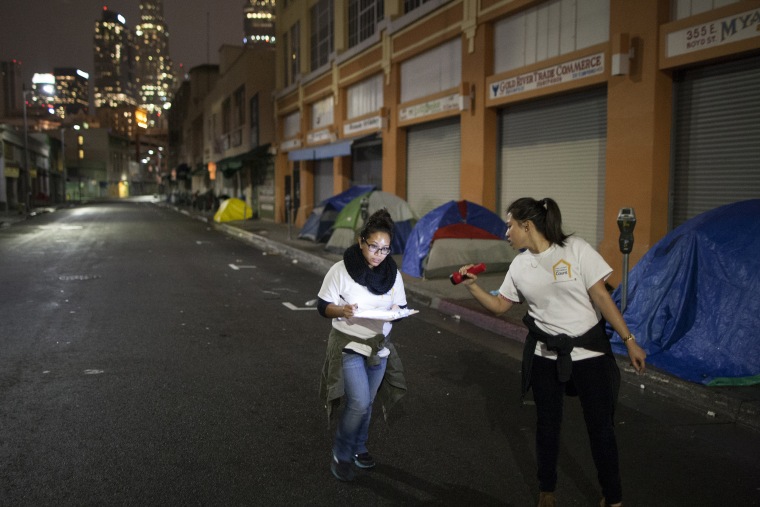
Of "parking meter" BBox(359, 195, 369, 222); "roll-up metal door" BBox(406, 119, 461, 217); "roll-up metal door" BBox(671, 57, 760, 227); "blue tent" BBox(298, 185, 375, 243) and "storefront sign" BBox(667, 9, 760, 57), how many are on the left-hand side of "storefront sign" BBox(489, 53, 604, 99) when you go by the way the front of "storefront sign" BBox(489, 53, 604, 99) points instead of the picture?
2

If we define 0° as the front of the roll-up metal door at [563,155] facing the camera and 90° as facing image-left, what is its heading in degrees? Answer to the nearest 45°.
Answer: approximately 45°

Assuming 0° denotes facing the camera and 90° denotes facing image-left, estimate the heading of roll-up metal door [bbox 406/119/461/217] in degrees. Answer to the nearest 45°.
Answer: approximately 45°

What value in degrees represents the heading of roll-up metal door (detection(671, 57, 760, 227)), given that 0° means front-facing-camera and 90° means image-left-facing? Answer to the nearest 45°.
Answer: approximately 45°

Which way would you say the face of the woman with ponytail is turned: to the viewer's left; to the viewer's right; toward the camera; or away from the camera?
to the viewer's left

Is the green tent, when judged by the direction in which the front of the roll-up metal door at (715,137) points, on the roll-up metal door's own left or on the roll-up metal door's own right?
on the roll-up metal door's own right

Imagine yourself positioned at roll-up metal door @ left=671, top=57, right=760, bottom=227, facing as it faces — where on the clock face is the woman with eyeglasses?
The woman with eyeglasses is roughly at 11 o'clock from the roll-up metal door.

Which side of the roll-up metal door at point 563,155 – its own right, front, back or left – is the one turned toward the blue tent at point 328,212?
right

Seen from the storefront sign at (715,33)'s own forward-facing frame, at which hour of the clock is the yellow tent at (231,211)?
The yellow tent is roughly at 3 o'clock from the storefront sign.

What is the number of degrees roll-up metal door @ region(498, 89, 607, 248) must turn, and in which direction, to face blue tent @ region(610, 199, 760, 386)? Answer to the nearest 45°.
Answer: approximately 45° to its left
